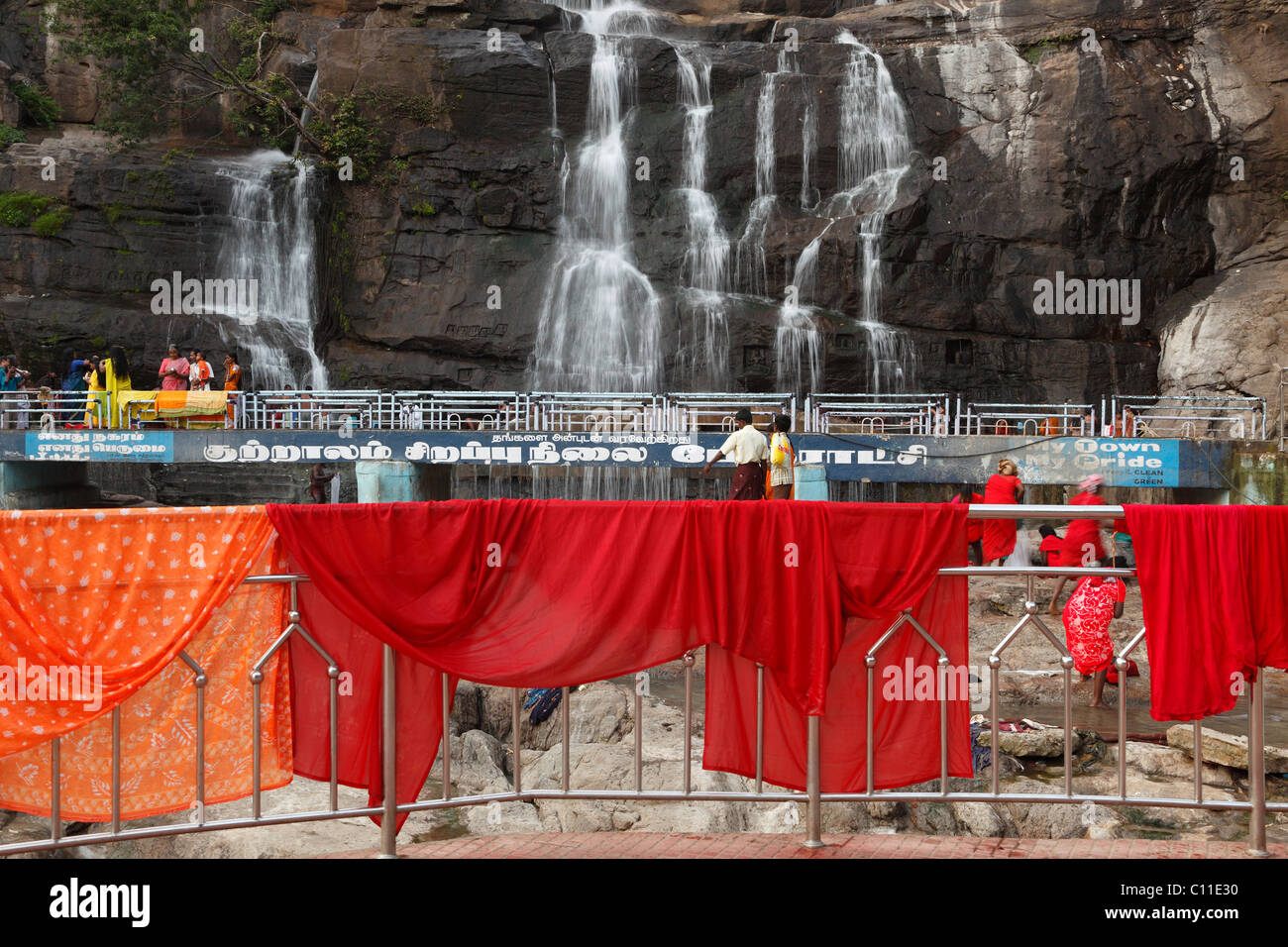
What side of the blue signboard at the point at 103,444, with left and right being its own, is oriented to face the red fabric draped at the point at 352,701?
front

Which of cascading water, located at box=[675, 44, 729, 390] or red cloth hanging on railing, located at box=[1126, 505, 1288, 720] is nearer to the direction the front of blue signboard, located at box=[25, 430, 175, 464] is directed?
the red cloth hanging on railing

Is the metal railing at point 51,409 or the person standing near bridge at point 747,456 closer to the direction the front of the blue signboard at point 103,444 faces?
the person standing near bridge

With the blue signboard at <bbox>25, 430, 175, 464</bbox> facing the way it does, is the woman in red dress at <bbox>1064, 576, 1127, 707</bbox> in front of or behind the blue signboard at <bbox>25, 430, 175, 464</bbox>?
in front

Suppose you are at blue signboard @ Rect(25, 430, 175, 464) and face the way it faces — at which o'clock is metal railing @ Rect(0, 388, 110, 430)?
The metal railing is roughly at 5 o'clock from the blue signboard.

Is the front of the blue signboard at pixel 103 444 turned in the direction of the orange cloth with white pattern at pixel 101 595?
yes

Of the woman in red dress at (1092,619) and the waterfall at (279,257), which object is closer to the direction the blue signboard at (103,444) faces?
the woman in red dress

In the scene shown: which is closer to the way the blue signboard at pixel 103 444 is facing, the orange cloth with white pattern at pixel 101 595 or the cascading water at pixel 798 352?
the orange cloth with white pattern

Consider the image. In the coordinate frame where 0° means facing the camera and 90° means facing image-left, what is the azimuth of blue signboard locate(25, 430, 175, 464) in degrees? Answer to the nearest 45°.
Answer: approximately 0°

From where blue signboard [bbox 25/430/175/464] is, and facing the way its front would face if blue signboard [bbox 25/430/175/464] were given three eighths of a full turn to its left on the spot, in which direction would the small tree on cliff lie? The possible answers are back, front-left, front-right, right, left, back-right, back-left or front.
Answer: front-left

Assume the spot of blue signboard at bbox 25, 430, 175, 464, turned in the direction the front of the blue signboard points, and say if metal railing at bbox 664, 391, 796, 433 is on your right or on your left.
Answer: on your left

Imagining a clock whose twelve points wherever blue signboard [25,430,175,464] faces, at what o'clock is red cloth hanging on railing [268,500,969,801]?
The red cloth hanging on railing is roughly at 12 o'clock from the blue signboard.
